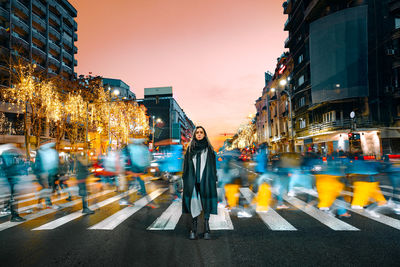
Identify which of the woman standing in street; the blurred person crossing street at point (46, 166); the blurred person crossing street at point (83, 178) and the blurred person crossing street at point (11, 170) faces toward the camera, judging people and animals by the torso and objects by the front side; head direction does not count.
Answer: the woman standing in street

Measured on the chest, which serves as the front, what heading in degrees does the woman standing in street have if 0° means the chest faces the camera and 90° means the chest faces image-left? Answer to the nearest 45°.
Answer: approximately 0°

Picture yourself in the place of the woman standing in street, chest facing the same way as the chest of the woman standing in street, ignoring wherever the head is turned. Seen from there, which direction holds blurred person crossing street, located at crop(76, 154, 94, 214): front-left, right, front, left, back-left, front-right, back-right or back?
back-right
